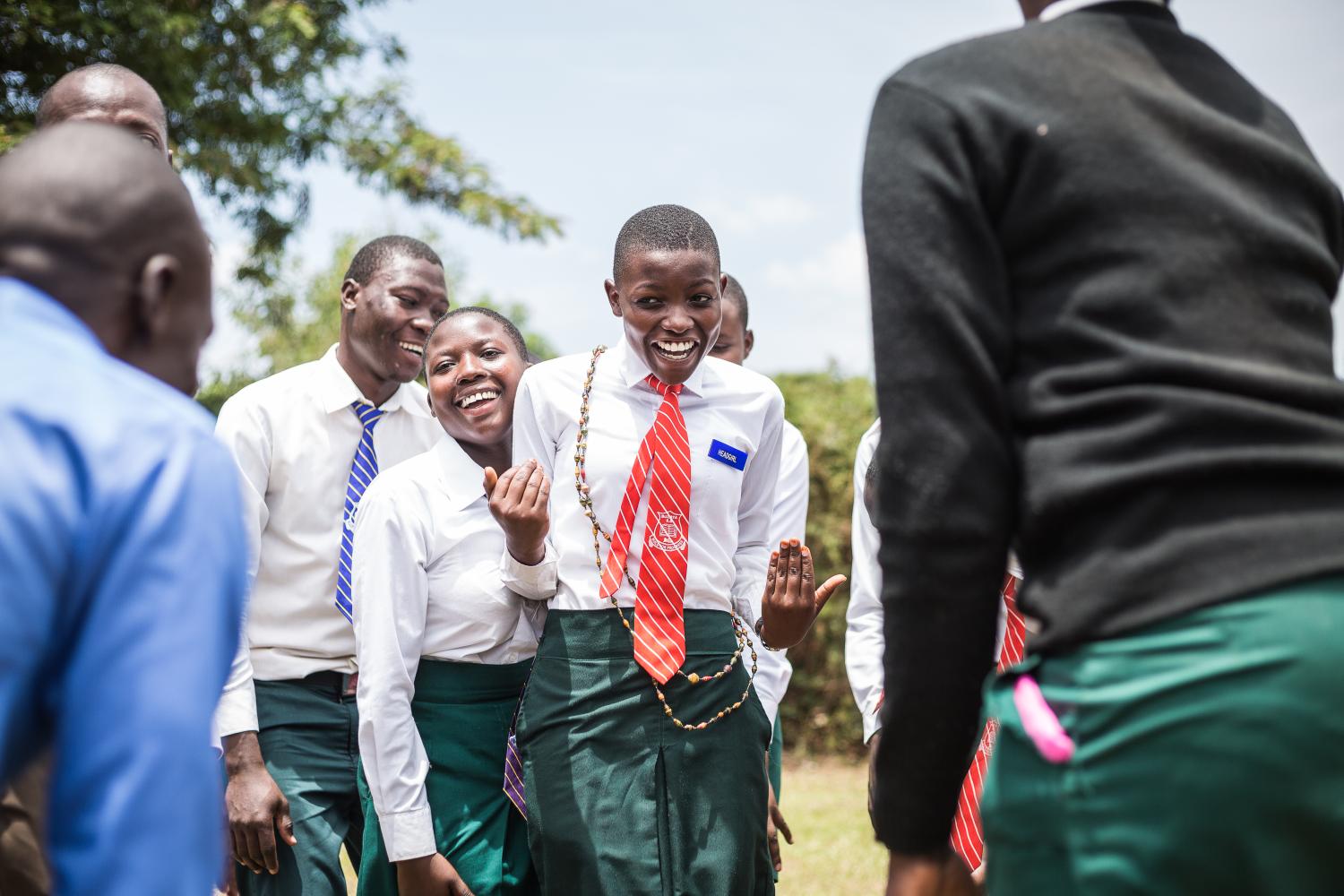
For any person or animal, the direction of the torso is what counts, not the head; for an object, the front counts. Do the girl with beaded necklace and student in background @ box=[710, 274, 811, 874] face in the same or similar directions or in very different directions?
same or similar directions

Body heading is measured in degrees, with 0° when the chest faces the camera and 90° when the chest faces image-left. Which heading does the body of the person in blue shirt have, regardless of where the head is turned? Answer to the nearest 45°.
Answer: approximately 225°

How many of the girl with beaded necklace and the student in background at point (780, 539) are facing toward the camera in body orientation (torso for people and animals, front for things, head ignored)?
2

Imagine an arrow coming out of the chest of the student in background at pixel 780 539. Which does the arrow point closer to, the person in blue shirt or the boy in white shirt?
the person in blue shirt

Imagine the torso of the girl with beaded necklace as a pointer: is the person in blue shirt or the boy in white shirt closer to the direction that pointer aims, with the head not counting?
the person in blue shirt

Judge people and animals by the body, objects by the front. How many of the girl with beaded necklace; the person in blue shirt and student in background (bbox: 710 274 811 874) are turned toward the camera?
2

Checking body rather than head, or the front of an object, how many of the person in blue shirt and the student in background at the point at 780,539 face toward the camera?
1

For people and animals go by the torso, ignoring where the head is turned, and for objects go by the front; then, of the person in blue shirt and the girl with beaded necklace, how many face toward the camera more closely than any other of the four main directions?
1

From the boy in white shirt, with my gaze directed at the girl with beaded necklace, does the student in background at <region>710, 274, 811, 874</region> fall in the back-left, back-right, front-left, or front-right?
front-left

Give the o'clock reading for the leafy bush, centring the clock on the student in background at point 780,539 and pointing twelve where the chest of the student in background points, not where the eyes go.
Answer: The leafy bush is roughly at 6 o'clock from the student in background.

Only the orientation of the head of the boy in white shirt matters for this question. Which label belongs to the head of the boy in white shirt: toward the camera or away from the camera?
toward the camera

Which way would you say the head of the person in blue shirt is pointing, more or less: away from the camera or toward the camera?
away from the camera

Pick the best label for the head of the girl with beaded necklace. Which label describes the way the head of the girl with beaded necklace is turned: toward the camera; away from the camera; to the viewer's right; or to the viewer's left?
toward the camera

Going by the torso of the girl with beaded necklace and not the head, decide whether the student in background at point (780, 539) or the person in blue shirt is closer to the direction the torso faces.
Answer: the person in blue shirt

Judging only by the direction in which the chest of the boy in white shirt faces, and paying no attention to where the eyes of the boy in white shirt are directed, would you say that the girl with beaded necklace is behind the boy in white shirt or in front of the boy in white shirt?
in front

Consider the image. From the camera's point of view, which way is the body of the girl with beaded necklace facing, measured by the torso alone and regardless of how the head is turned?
toward the camera

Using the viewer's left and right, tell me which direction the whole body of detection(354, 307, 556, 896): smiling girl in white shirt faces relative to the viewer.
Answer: facing the viewer and to the right of the viewer

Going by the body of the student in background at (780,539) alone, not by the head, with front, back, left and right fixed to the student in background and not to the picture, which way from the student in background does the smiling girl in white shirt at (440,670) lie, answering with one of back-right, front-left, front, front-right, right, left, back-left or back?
front-right

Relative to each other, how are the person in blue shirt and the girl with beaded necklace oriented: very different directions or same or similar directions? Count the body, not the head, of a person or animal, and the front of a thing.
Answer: very different directions
